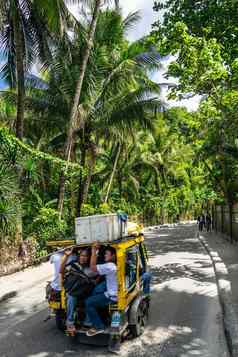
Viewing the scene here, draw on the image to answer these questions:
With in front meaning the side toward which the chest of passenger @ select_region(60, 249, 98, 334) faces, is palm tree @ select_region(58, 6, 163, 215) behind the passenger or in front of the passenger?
behind

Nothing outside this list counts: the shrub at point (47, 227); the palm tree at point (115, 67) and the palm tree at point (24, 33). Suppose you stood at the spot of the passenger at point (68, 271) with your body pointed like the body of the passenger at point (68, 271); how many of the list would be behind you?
3

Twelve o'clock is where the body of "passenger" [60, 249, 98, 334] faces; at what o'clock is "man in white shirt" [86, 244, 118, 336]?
The man in white shirt is roughly at 10 o'clock from the passenger.

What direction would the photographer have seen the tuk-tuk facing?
facing away from the viewer and to the right of the viewer

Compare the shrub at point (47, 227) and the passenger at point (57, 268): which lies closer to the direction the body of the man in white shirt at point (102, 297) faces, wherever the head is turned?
the passenger

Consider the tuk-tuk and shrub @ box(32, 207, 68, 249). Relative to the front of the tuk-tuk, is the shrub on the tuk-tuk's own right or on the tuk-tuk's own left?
on the tuk-tuk's own left

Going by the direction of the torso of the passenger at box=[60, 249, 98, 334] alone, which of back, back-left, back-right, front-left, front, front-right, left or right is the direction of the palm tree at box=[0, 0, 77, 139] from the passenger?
back

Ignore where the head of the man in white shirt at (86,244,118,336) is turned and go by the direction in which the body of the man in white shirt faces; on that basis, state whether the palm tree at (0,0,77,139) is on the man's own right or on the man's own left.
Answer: on the man's own right

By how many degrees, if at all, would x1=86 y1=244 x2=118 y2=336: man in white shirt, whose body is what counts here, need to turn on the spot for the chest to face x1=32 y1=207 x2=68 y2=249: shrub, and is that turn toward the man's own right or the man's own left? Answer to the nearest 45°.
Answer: approximately 90° to the man's own right

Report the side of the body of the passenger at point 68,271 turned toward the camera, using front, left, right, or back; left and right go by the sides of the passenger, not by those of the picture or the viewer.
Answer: front
